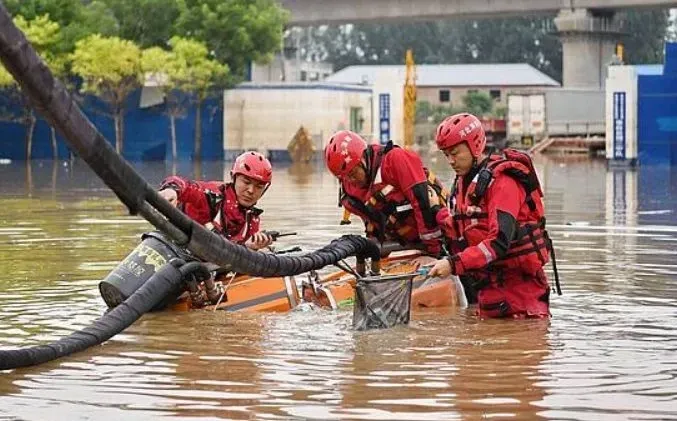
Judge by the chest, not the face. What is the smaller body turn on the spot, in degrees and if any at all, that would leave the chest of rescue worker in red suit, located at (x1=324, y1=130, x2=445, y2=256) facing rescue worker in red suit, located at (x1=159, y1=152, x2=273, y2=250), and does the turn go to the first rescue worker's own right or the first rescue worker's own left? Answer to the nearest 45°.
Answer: approximately 45° to the first rescue worker's own right

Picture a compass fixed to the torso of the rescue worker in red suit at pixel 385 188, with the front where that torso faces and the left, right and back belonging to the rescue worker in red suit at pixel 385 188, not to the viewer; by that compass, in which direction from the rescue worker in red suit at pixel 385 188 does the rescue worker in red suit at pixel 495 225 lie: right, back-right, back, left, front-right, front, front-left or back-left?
left

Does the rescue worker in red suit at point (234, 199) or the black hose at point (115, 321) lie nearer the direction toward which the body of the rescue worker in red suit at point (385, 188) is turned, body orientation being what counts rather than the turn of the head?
the black hose

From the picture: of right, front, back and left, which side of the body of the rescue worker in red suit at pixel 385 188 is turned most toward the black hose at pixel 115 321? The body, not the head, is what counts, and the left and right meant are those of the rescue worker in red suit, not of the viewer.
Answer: front

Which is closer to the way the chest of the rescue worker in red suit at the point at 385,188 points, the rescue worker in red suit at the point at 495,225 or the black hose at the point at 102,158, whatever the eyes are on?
the black hose

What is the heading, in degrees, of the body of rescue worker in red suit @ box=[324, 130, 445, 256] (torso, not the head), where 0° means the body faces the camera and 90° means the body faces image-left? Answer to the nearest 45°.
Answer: approximately 45°
